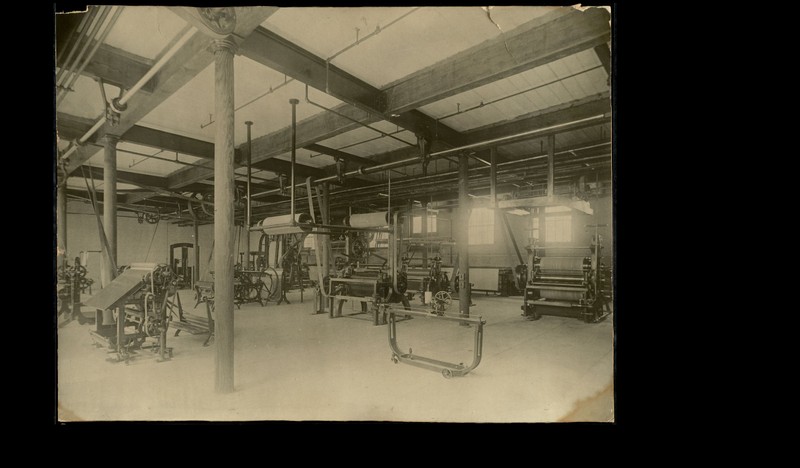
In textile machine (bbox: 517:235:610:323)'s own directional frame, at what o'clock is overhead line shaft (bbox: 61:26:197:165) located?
The overhead line shaft is roughly at 1 o'clock from the textile machine.

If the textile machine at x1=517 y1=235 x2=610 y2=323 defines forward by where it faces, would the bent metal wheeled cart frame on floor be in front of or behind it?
in front

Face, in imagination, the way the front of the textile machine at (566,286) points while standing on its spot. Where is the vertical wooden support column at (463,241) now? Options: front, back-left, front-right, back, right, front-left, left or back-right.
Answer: front-right

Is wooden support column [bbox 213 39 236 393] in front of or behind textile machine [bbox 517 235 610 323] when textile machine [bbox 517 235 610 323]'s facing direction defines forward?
in front

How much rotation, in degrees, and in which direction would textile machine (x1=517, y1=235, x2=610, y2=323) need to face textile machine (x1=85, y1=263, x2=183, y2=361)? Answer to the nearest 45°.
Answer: approximately 45° to its right

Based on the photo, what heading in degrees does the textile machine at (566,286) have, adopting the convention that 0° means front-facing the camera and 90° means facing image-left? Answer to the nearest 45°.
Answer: approximately 0°

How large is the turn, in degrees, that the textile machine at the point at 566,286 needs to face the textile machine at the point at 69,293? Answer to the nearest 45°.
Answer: approximately 45° to its right
